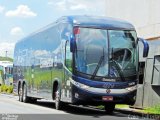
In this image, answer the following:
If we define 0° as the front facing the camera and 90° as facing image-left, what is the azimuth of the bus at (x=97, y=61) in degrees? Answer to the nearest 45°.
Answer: approximately 315°
